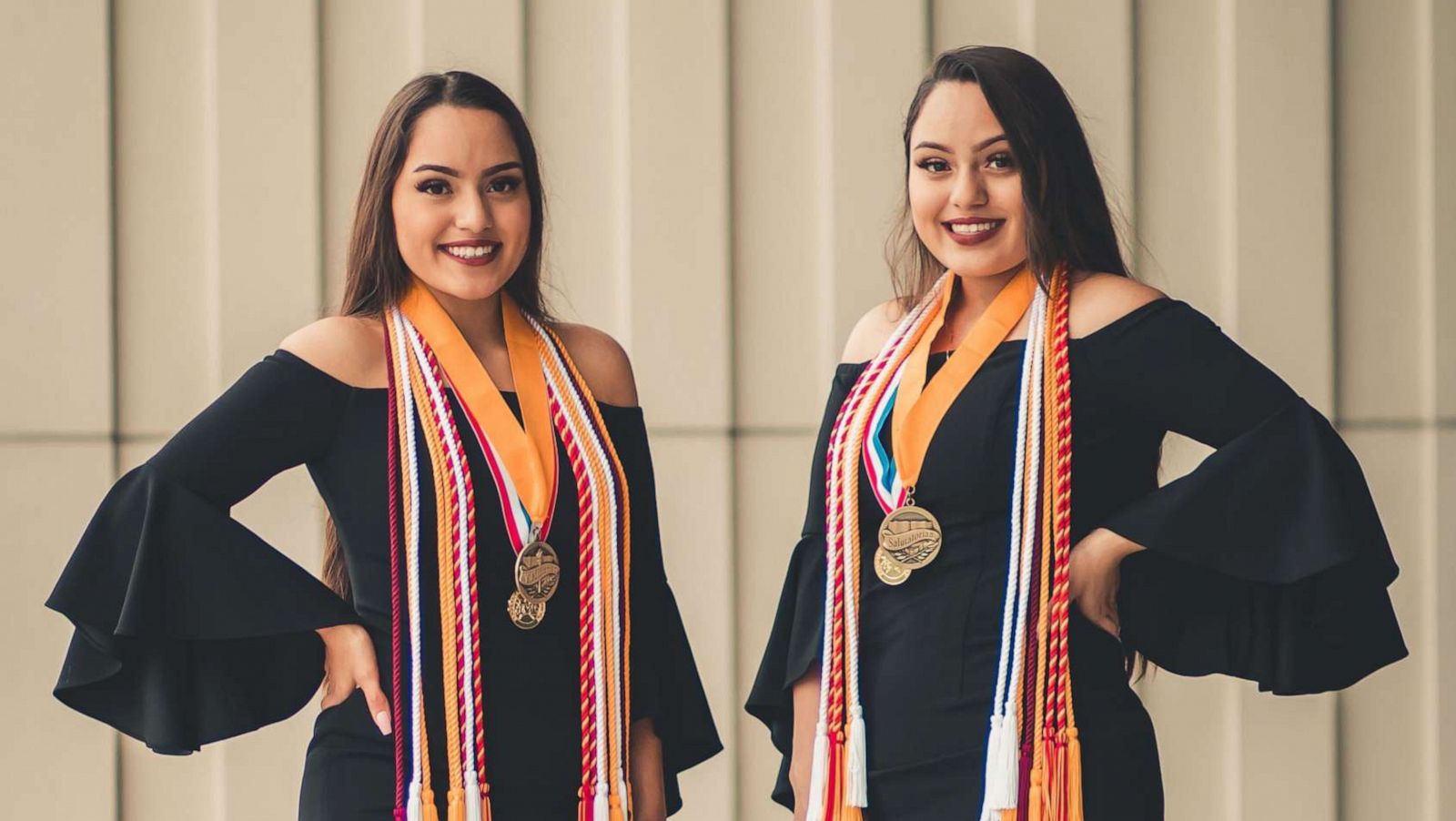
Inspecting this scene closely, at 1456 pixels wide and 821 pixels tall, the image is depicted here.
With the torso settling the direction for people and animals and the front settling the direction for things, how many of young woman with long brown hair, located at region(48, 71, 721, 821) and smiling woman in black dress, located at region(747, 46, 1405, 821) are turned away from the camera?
0

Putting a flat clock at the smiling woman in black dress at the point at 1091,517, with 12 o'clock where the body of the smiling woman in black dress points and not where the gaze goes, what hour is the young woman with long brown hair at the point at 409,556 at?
The young woman with long brown hair is roughly at 1 o'clock from the smiling woman in black dress.

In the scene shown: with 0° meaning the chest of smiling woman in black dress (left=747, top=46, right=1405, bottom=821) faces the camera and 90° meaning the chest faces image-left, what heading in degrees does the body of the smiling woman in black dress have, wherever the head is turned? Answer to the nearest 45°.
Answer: approximately 45°

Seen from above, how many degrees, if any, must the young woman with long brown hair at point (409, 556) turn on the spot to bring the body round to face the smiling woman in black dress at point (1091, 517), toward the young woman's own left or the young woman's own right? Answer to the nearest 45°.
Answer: approximately 45° to the young woman's own left

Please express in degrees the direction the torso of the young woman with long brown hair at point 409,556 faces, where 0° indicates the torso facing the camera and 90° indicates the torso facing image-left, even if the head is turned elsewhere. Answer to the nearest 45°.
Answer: approximately 315°
